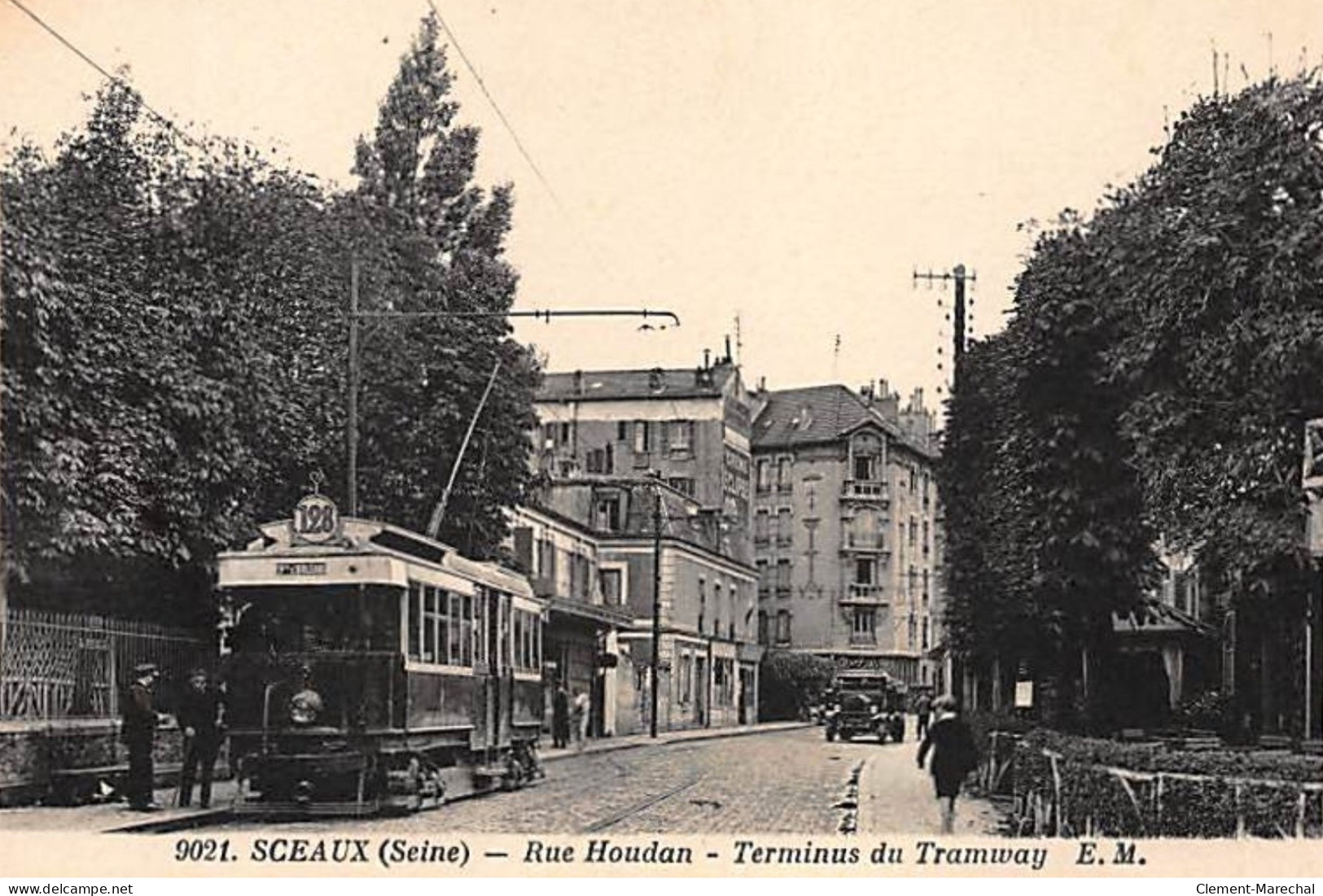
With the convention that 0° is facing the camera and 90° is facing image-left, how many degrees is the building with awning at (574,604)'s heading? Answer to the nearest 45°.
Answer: approximately 315°

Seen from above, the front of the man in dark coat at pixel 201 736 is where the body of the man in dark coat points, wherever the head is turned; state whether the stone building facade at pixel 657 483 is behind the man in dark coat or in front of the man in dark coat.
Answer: behind

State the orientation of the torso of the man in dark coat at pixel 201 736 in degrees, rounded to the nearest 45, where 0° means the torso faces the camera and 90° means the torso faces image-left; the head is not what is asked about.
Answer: approximately 0°

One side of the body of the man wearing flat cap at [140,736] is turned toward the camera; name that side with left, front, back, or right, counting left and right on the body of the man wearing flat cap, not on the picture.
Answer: right

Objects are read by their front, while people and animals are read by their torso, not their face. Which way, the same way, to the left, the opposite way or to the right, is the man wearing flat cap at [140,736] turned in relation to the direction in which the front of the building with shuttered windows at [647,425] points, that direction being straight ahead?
to the left
